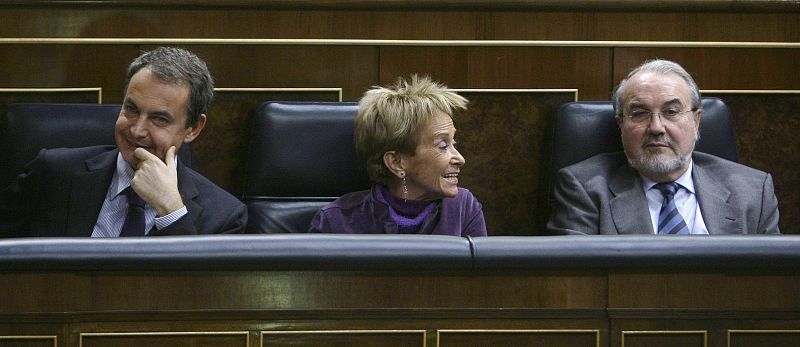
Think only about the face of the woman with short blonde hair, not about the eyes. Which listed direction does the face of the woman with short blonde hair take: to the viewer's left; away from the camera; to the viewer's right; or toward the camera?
to the viewer's right

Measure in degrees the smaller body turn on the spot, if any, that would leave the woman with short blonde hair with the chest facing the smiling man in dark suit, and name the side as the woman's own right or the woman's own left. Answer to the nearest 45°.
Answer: approximately 135° to the woman's own right

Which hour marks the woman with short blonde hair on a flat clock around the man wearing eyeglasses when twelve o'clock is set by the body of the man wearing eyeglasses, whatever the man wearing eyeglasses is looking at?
The woman with short blonde hair is roughly at 2 o'clock from the man wearing eyeglasses.

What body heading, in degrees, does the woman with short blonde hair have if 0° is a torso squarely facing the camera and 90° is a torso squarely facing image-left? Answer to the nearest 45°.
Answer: approximately 315°

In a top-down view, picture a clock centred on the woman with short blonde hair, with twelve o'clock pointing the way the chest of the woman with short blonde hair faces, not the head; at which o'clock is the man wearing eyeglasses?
The man wearing eyeglasses is roughly at 10 o'clock from the woman with short blonde hair.

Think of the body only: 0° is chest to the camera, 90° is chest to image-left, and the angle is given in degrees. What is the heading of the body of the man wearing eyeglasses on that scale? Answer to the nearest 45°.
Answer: approximately 0°

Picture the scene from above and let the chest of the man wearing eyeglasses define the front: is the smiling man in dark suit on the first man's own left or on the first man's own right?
on the first man's own right
